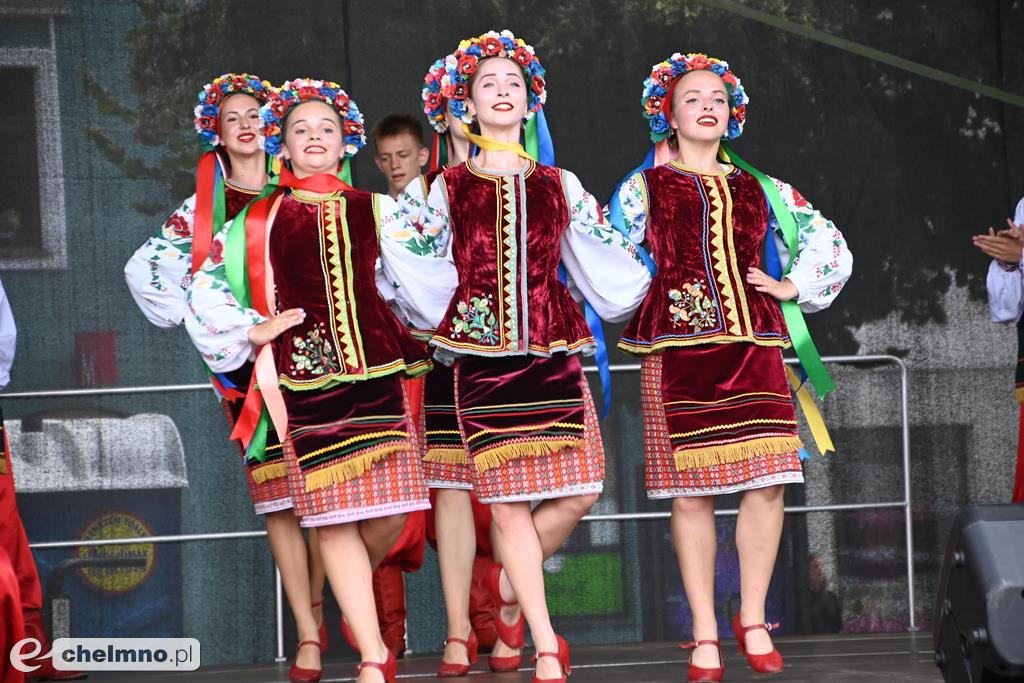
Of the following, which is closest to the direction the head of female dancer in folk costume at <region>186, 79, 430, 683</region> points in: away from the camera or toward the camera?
toward the camera

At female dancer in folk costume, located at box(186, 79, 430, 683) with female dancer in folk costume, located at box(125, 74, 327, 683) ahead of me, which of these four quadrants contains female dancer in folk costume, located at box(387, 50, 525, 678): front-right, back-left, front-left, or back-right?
front-right

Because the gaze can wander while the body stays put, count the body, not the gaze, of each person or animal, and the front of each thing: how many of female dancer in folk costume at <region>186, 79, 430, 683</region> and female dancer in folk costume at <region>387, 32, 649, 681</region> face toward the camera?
2

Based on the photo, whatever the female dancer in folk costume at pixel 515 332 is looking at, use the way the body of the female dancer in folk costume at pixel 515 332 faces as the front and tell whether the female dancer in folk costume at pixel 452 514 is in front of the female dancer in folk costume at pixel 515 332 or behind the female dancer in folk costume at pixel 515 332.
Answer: behind

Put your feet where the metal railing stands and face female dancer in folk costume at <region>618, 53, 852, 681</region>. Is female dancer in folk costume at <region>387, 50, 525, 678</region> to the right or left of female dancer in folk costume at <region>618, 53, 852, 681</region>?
right

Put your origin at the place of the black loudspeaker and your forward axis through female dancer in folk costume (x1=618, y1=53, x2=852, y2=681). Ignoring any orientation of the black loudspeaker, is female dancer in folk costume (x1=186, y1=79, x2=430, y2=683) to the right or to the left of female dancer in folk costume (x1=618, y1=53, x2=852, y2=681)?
left

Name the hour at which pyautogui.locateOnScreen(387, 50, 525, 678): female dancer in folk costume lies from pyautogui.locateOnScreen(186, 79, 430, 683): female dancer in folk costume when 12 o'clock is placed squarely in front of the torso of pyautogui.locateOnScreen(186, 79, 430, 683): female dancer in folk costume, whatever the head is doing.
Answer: pyautogui.locateOnScreen(387, 50, 525, 678): female dancer in folk costume is roughly at 7 o'clock from pyautogui.locateOnScreen(186, 79, 430, 683): female dancer in folk costume.

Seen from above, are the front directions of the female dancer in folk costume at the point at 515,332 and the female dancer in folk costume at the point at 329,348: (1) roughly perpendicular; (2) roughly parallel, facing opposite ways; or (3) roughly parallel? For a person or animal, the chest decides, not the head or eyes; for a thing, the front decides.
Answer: roughly parallel

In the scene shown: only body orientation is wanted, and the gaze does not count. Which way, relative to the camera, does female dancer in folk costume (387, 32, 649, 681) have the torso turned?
toward the camera

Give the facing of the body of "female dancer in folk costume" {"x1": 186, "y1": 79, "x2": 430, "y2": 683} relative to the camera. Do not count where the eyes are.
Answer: toward the camera

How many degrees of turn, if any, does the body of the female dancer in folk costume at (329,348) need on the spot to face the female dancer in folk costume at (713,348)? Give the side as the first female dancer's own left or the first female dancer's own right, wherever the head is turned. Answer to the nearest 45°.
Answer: approximately 90° to the first female dancer's own left

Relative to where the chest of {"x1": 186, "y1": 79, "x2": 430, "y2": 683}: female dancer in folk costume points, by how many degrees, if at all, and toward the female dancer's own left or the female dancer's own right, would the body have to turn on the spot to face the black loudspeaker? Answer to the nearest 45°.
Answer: approximately 45° to the female dancer's own left
